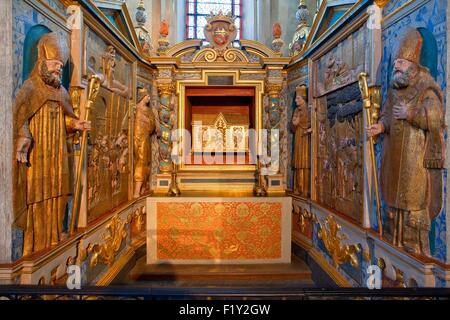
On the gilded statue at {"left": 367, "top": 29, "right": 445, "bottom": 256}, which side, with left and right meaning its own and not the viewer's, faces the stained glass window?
right

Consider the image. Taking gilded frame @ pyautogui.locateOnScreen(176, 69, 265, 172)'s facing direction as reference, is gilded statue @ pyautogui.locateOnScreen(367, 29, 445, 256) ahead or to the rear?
ahead

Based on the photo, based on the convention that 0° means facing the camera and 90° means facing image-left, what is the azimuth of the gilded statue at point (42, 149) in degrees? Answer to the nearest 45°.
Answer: approximately 315°

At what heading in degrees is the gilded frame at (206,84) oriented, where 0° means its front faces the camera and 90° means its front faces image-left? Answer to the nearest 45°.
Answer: approximately 0°

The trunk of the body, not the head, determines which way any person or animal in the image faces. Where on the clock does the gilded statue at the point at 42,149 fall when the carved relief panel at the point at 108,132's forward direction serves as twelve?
The gilded statue is roughly at 2 o'clock from the carved relief panel.

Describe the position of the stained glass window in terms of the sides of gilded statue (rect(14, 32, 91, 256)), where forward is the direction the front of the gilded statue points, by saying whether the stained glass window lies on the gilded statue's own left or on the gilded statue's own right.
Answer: on the gilded statue's own left

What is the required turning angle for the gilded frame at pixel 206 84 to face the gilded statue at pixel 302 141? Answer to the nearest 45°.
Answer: approximately 45° to its left
